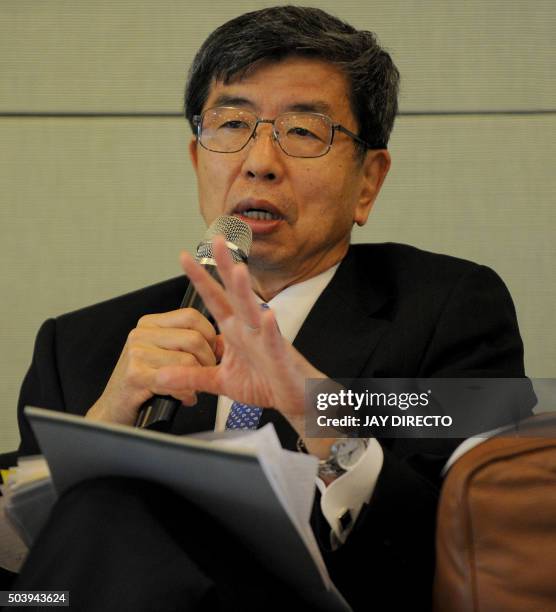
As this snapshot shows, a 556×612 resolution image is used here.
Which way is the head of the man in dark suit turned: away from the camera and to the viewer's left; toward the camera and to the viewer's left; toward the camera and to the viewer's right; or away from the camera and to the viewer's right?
toward the camera and to the viewer's left

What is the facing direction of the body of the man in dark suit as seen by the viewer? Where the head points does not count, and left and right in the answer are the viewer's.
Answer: facing the viewer and to the left of the viewer
